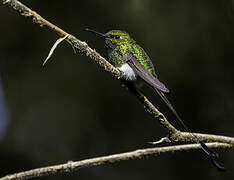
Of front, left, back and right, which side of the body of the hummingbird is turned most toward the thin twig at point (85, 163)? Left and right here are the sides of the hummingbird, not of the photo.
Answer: front

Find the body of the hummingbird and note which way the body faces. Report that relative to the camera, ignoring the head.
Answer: to the viewer's left
